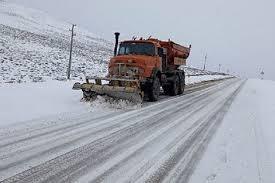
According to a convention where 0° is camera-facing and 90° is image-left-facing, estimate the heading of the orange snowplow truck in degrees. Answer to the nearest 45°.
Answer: approximately 45°
